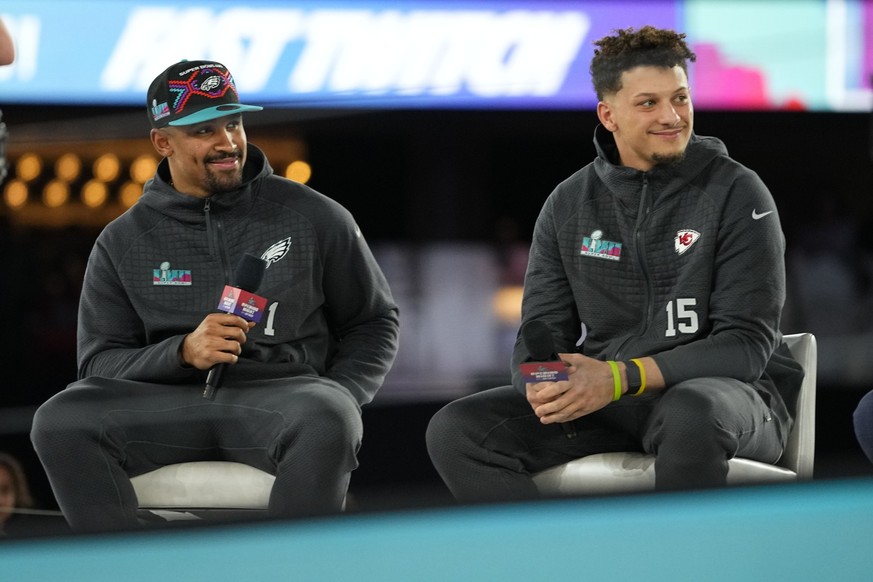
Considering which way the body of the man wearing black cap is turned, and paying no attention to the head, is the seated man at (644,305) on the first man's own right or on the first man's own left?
on the first man's own left

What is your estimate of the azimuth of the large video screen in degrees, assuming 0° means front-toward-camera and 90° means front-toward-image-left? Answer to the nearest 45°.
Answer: approximately 0°

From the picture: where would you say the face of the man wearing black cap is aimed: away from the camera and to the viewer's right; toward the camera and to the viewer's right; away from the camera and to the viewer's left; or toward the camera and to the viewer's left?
toward the camera and to the viewer's right

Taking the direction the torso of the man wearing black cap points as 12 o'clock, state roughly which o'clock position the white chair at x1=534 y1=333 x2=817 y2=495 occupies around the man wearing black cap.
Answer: The white chair is roughly at 10 o'clock from the man wearing black cap.

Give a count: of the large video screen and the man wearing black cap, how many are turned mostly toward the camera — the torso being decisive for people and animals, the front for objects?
2
